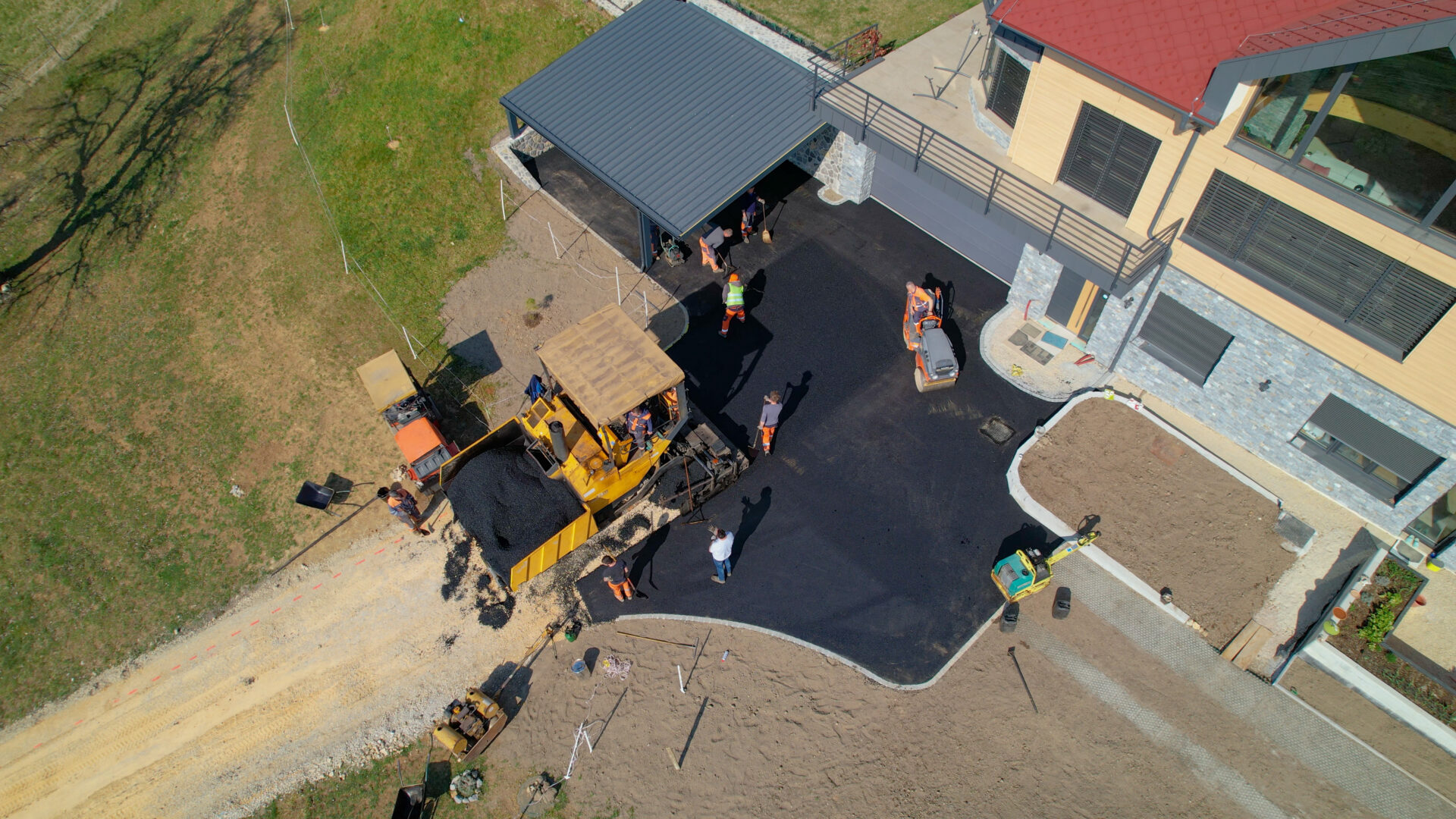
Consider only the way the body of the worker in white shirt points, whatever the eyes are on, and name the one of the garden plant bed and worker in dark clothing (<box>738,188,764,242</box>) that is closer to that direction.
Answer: the worker in dark clothing

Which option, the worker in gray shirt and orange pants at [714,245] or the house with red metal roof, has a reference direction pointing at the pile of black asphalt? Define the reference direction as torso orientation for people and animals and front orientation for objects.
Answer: the house with red metal roof

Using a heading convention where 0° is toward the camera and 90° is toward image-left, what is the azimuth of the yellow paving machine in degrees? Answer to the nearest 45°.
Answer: approximately 45°

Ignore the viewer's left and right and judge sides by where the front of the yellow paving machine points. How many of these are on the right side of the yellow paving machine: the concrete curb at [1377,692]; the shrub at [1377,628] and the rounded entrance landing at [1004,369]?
0

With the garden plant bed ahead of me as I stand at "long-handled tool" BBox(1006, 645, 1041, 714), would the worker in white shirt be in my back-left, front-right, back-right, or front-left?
back-left

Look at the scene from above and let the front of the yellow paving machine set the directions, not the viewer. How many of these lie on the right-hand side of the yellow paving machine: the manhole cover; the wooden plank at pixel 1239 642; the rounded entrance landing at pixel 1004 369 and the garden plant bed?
0

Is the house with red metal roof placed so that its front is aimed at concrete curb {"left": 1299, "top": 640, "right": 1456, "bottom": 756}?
no

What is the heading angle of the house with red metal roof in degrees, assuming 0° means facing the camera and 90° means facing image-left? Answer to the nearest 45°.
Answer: approximately 45°

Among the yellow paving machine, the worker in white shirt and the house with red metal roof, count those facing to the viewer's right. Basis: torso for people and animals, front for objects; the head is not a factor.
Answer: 0

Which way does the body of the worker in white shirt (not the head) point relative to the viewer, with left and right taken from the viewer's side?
facing away from the viewer and to the left of the viewer

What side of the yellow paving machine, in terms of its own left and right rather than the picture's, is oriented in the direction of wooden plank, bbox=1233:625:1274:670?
left

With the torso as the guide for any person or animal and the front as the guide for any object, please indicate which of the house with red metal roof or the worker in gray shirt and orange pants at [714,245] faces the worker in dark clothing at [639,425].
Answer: the house with red metal roof

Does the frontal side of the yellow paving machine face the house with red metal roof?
no

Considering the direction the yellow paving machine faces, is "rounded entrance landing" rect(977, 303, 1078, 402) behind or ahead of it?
behind

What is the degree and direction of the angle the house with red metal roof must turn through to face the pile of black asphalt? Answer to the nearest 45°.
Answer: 0° — it already faces it
